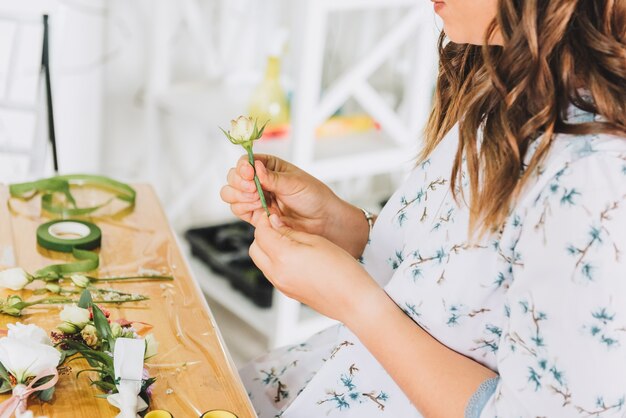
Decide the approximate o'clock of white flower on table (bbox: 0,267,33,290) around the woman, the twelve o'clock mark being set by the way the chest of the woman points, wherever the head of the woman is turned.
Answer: The white flower on table is roughly at 12 o'clock from the woman.

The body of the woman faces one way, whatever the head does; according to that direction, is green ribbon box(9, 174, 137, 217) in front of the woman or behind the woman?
in front

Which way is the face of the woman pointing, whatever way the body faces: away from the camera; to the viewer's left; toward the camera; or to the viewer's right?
to the viewer's left

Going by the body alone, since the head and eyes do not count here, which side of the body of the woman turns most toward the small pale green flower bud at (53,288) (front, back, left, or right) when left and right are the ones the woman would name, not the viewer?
front

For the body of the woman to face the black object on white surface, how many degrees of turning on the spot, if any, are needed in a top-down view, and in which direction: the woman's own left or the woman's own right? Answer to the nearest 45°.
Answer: approximately 45° to the woman's own right

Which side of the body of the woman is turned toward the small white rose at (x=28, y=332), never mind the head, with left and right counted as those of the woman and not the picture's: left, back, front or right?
front

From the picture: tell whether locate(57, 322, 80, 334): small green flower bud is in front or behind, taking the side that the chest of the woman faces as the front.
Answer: in front

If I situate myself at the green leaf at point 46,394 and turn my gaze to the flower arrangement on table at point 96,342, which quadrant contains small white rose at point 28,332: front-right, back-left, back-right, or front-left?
front-left

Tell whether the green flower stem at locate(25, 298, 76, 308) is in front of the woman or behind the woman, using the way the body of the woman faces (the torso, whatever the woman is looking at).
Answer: in front

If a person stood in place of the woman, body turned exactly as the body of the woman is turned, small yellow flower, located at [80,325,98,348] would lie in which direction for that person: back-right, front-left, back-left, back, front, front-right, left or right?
front

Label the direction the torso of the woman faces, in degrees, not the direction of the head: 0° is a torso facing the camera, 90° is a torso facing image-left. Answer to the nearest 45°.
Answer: approximately 90°
